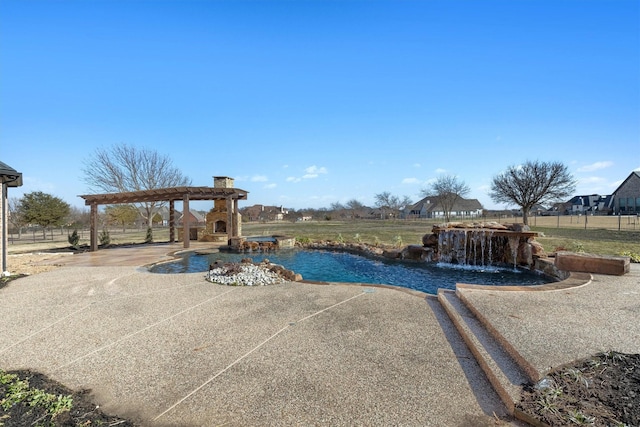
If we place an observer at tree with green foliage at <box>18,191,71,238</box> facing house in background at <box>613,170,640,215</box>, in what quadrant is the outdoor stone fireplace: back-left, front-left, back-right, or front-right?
front-right

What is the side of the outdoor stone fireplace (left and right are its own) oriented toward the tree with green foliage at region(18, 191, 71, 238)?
right

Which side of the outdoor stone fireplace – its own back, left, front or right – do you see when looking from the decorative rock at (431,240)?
left

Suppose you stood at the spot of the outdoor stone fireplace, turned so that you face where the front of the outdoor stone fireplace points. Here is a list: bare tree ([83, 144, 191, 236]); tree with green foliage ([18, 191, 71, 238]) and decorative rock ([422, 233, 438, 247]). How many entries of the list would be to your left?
1

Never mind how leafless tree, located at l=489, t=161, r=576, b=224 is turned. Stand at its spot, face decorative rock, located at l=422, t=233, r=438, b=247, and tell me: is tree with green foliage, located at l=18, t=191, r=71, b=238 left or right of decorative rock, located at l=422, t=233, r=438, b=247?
right

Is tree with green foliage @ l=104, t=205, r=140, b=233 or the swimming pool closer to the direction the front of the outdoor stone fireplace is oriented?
the swimming pool

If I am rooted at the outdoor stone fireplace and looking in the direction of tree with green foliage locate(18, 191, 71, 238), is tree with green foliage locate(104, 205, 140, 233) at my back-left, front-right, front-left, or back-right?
front-right

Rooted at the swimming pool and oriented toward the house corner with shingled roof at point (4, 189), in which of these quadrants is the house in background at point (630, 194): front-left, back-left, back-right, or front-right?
back-right

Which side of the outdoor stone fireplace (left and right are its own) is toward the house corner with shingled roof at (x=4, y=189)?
front

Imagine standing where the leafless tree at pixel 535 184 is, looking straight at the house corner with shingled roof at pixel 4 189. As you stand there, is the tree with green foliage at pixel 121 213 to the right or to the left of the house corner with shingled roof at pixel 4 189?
right

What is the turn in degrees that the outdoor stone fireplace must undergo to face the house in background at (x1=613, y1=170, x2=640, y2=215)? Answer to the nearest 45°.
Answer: approximately 135° to its left

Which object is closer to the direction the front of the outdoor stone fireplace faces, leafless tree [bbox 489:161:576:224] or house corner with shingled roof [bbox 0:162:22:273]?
the house corner with shingled roof

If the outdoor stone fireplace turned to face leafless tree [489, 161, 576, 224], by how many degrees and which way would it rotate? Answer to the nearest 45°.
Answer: approximately 135° to its left

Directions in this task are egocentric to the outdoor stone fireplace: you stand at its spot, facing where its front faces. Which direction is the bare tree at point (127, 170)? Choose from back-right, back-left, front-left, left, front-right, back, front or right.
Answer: right

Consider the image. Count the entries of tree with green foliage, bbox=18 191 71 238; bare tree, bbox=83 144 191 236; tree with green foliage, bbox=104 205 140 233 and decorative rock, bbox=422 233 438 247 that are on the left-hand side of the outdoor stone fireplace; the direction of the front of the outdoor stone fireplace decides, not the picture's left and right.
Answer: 1
